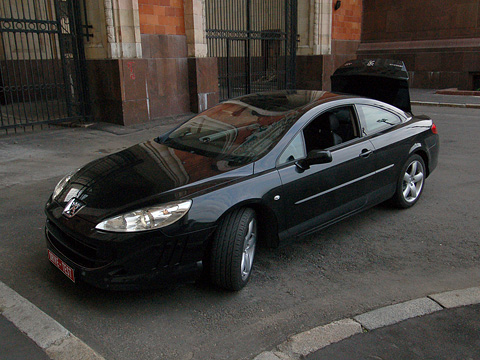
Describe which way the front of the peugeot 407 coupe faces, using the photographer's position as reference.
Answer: facing the viewer and to the left of the viewer

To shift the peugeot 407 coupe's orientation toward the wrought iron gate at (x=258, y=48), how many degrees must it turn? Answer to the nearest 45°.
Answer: approximately 135° to its right
